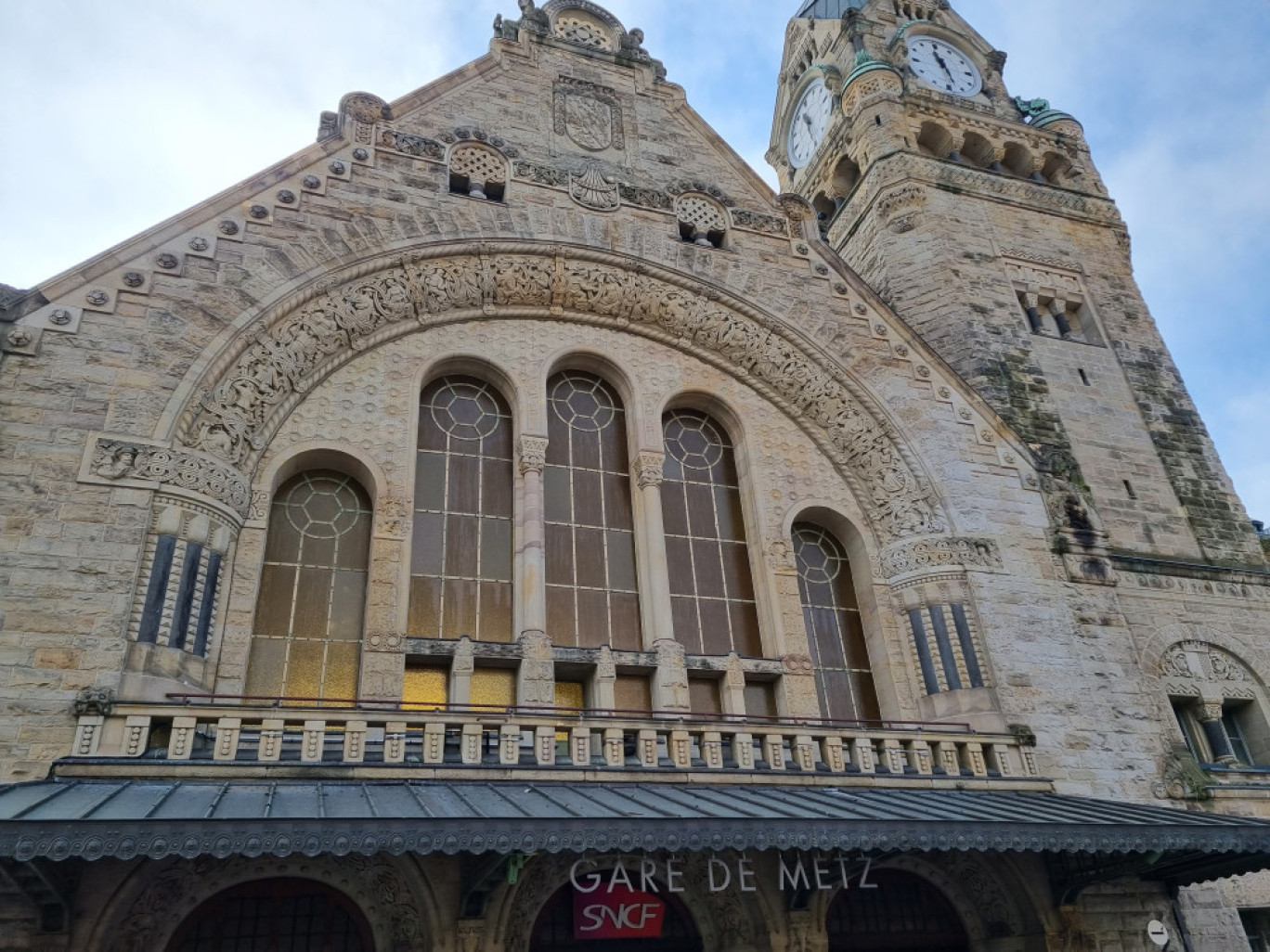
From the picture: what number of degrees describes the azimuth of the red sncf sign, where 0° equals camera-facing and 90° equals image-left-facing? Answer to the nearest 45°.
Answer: approximately 0°
